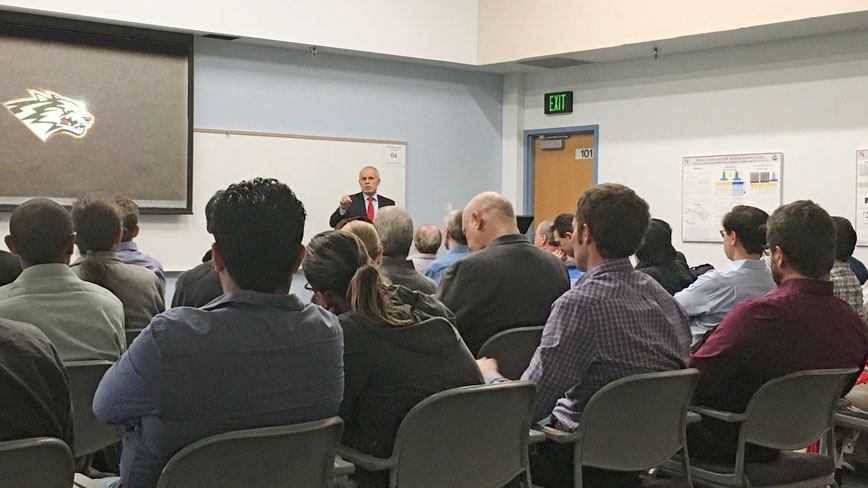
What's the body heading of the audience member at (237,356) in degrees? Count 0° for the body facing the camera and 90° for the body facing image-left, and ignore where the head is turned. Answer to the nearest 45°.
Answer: approximately 180°

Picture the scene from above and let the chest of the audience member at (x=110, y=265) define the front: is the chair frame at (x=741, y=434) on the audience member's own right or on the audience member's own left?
on the audience member's own right

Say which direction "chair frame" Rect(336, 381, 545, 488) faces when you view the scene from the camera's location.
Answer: facing away from the viewer and to the left of the viewer

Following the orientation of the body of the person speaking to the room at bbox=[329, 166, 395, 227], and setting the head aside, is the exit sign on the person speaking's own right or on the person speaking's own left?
on the person speaking's own left

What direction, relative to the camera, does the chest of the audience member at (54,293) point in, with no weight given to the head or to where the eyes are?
away from the camera

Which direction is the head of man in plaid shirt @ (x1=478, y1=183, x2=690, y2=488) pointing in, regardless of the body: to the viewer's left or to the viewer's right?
to the viewer's left

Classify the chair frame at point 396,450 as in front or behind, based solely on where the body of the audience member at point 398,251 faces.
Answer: behind

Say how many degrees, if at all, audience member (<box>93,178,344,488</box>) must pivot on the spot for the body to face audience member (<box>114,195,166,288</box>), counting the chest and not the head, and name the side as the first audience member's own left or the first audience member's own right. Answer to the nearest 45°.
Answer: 0° — they already face them

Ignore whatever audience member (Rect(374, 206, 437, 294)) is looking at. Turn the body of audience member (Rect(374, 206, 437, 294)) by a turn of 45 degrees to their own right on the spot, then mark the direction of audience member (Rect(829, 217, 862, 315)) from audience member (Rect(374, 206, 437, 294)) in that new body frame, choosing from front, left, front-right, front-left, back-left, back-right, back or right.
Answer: front-right

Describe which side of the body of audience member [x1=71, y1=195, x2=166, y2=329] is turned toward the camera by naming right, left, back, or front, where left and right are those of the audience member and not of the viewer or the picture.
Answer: back

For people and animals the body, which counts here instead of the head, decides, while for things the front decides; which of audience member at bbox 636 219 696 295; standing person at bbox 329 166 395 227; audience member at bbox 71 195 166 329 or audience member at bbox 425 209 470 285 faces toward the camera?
standing person at bbox 329 166 395 227

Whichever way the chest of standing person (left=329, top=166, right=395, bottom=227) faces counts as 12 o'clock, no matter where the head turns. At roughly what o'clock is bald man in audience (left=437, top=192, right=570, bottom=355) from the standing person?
The bald man in audience is roughly at 12 o'clock from the standing person.

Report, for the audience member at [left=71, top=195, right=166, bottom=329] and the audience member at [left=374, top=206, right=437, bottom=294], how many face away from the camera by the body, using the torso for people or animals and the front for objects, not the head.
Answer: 2

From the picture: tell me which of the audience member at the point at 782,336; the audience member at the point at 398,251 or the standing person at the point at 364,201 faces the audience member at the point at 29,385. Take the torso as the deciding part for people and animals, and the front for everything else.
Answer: the standing person at the point at 364,201

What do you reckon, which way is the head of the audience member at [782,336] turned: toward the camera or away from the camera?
away from the camera

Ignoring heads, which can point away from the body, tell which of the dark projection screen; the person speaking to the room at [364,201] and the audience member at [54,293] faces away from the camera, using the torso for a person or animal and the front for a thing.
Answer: the audience member at [54,293]

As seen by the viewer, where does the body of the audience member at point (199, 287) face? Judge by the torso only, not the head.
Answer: away from the camera
